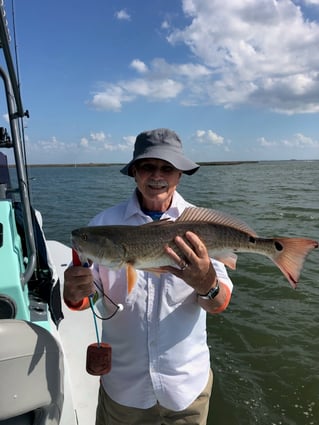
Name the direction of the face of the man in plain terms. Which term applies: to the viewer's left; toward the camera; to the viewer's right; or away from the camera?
toward the camera

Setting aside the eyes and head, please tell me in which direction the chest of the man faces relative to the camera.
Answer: toward the camera
